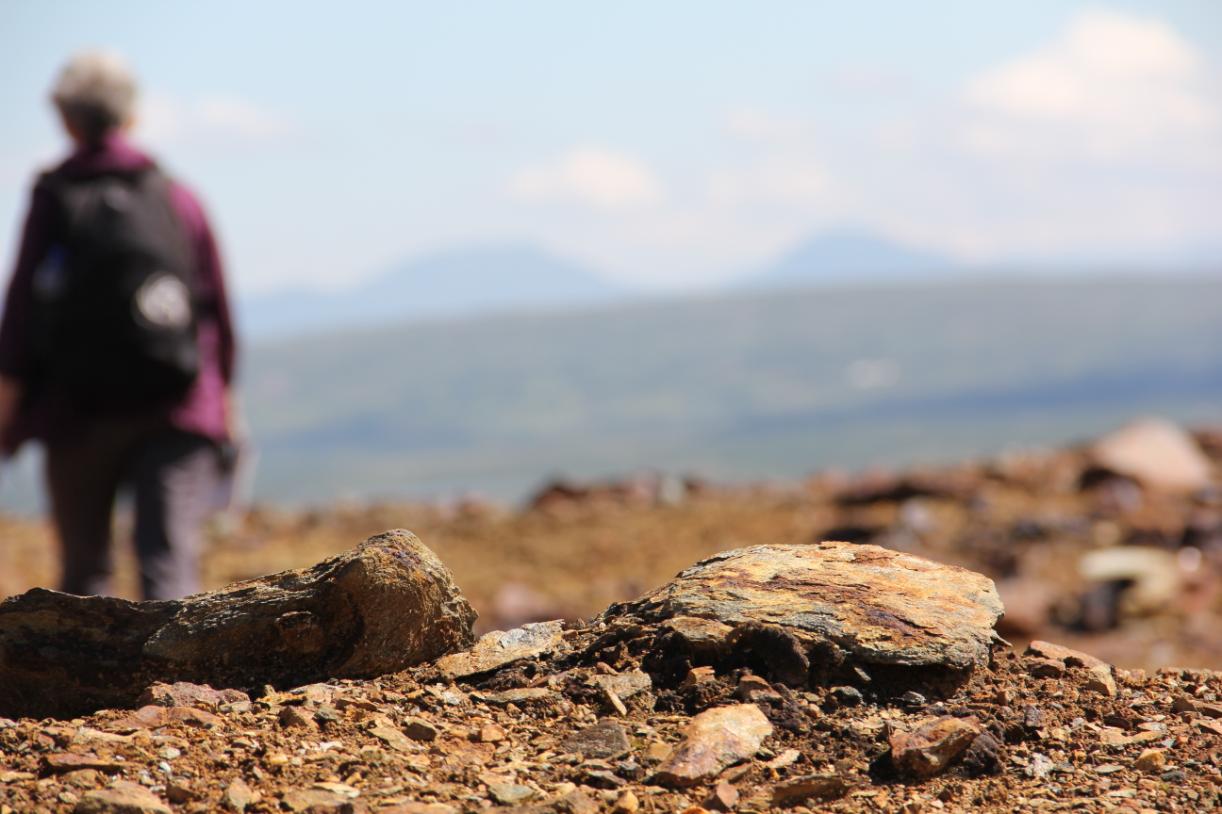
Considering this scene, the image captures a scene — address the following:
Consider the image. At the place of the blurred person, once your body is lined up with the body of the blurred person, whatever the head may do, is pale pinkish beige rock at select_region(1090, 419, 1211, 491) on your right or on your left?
on your right

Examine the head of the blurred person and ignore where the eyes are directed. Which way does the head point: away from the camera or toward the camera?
away from the camera

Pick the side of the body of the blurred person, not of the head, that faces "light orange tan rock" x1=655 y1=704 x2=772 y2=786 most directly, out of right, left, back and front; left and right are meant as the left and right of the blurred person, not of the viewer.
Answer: back

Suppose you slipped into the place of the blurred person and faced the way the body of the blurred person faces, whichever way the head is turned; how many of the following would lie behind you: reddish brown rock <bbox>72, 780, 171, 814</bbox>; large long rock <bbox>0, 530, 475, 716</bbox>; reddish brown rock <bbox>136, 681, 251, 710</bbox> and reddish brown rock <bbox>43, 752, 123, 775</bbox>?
4

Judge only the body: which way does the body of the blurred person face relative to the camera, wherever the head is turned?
away from the camera

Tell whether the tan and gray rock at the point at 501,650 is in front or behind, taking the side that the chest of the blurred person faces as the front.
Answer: behind

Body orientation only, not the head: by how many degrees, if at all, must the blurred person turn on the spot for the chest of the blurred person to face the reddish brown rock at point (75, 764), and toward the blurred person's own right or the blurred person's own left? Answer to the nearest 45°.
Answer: approximately 180°

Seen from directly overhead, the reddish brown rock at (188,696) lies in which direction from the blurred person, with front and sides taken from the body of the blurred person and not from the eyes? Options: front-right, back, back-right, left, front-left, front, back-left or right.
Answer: back

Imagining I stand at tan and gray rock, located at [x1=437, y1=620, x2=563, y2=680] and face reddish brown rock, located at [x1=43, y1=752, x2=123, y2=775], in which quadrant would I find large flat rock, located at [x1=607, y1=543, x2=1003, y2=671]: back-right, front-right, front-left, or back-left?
back-left

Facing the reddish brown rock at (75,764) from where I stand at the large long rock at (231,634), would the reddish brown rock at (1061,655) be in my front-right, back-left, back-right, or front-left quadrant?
back-left

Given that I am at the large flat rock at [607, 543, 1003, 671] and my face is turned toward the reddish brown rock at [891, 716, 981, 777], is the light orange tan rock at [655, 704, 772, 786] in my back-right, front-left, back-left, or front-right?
front-right

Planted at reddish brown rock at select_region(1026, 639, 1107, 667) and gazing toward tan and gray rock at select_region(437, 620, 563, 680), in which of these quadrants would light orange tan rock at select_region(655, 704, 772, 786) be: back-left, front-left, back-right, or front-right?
front-left

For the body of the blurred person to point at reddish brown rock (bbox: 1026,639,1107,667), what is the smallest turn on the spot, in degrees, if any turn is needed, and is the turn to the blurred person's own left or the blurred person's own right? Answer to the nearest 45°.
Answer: approximately 135° to the blurred person's own right

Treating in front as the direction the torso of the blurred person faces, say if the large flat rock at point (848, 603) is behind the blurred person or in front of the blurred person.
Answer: behind

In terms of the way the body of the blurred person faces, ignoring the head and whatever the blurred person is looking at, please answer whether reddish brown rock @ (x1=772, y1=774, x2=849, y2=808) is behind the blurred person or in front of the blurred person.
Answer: behind

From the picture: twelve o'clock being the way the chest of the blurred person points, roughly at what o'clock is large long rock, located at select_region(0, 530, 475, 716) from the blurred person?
The large long rock is roughly at 6 o'clock from the blurred person.
